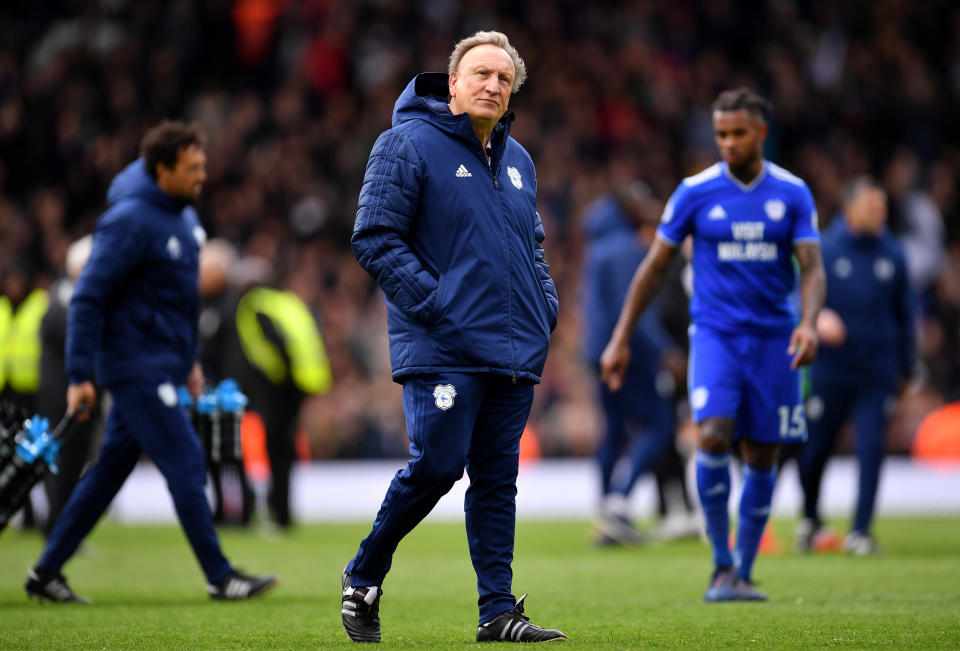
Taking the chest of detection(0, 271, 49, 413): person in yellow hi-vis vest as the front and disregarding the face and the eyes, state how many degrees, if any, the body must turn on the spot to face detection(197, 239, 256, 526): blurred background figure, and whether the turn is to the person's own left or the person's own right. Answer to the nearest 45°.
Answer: approximately 90° to the person's own left

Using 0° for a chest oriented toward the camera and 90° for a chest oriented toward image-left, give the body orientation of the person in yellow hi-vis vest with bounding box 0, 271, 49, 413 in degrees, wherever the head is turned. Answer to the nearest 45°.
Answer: approximately 0°

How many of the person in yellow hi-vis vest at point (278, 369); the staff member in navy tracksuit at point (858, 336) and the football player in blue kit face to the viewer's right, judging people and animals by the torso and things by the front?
0

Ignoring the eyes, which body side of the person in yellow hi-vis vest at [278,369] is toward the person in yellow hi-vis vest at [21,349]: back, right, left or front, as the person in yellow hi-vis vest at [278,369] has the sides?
front

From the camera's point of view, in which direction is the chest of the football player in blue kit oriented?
toward the camera

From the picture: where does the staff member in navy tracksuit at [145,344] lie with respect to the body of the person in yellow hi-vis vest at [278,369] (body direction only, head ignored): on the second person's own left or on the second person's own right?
on the second person's own left

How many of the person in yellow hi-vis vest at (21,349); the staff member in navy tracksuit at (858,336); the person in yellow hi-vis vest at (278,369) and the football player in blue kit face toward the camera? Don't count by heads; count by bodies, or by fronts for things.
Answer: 3

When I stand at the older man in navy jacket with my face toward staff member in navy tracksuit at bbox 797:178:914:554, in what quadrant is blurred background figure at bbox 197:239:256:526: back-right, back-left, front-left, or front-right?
front-left

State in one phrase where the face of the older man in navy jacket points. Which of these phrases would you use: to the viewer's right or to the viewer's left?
to the viewer's right

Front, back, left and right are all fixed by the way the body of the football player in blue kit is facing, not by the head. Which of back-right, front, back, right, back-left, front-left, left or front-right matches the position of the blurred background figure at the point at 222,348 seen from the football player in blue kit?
back-right

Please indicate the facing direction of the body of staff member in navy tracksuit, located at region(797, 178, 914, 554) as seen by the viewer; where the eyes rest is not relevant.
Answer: toward the camera

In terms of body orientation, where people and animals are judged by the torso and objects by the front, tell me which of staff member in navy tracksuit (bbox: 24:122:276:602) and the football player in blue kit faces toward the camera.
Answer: the football player in blue kit

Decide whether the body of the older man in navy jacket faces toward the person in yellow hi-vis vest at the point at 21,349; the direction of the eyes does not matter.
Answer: no
